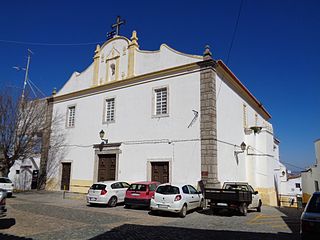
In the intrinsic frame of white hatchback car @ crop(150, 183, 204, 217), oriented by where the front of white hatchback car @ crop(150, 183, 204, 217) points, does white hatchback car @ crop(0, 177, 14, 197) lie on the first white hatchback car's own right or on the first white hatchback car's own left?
on the first white hatchback car's own left

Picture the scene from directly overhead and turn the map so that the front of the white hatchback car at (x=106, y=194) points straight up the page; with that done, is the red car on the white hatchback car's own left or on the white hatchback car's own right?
on the white hatchback car's own right

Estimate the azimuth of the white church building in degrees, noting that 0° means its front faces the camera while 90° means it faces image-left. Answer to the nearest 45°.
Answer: approximately 45°

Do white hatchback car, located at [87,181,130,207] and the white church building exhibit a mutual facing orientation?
yes
